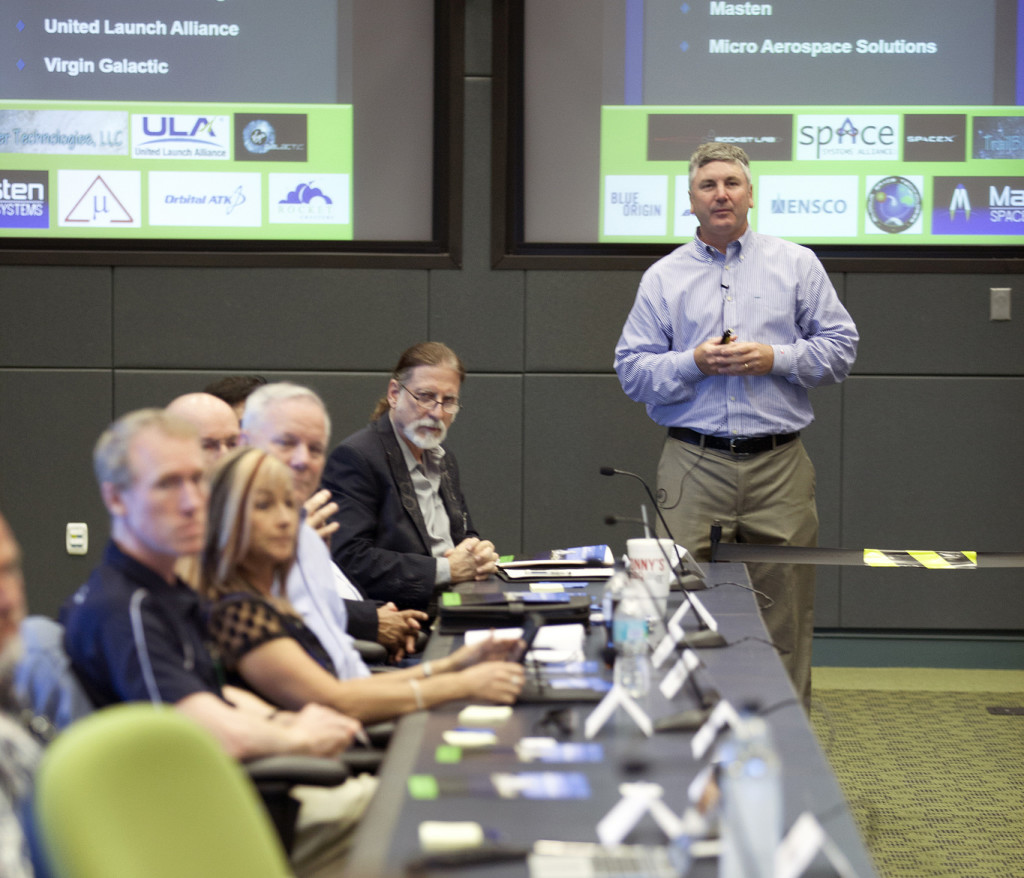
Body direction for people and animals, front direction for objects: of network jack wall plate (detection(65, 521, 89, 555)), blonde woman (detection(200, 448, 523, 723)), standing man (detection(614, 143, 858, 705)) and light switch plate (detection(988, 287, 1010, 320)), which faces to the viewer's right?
the blonde woman

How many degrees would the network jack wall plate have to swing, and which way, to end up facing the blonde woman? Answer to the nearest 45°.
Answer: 0° — it already faces them

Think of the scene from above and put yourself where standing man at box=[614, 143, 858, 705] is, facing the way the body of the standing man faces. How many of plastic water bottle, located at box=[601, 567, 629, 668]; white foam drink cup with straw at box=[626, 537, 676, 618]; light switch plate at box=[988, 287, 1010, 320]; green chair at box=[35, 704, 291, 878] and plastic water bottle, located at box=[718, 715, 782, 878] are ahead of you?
4

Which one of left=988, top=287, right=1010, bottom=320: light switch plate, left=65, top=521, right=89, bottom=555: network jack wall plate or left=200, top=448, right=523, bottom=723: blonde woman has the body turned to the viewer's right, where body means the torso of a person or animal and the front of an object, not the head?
the blonde woman

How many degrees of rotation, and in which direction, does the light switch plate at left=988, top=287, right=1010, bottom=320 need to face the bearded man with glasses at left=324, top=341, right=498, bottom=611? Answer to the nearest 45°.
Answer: approximately 45° to its right

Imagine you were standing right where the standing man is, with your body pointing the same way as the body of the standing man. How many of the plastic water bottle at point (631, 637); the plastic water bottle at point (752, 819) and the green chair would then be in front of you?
3

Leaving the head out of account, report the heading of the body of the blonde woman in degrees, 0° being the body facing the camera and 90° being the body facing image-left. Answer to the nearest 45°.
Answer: approximately 270°

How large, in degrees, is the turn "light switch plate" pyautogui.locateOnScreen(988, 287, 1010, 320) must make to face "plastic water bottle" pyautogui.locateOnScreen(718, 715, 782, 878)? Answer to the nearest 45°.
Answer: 0° — it already faces it

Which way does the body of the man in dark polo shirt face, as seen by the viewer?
to the viewer's right
